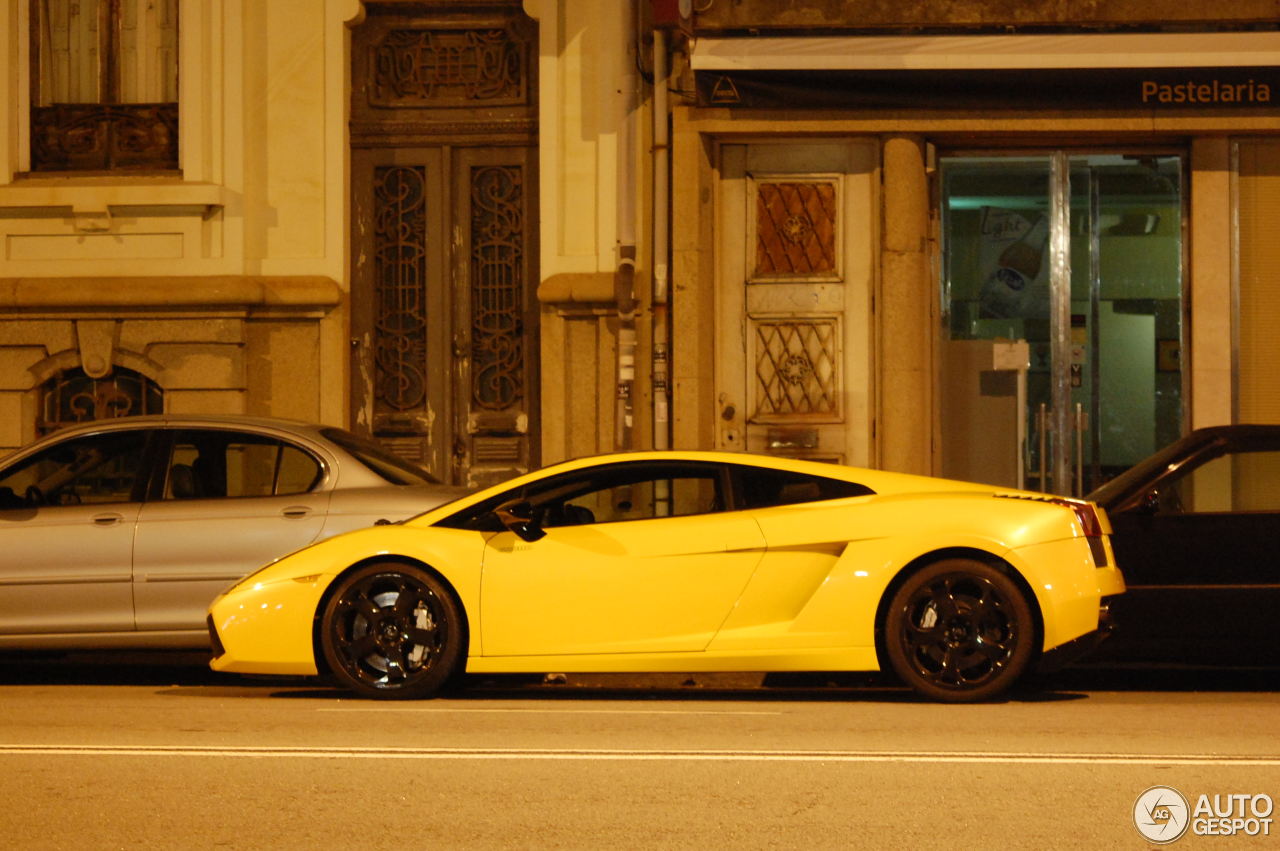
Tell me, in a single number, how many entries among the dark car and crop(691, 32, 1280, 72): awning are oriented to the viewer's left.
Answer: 1

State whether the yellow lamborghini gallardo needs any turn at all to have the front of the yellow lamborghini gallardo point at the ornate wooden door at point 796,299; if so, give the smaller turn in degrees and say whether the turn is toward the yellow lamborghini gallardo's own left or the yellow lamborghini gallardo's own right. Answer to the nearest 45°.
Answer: approximately 90° to the yellow lamborghini gallardo's own right

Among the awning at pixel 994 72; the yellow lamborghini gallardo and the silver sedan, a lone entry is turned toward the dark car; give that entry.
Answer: the awning

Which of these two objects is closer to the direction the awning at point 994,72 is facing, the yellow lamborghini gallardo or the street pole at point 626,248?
the yellow lamborghini gallardo

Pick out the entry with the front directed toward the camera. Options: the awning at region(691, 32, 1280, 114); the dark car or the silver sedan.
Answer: the awning

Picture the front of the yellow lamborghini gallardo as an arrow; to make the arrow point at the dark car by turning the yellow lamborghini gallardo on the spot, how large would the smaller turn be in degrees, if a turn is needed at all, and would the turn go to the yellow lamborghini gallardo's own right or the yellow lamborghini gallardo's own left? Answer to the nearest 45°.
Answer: approximately 180°

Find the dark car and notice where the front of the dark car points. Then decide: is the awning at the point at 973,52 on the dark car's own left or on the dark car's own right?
on the dark car's own right

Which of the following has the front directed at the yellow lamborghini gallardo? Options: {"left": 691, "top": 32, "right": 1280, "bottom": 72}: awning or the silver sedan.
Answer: the awning

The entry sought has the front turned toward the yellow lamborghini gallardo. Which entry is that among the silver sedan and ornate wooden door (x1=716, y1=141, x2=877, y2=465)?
the ornate wooden door

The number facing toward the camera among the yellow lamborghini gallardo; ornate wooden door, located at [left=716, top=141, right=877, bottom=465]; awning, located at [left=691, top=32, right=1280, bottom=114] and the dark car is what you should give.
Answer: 2

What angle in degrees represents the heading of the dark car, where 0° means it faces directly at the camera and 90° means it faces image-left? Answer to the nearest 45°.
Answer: approximately 90°

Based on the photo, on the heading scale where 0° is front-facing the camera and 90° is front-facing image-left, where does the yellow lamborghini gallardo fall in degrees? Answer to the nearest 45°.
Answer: approximately 90°
